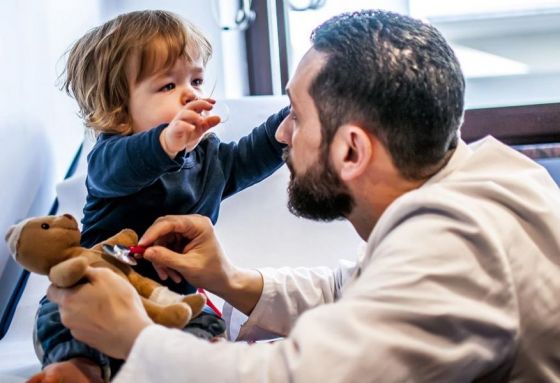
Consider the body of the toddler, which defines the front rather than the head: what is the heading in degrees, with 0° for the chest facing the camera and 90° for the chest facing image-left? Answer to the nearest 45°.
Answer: approximately 315°

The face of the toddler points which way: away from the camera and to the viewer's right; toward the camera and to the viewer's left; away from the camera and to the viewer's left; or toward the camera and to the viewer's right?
toward the camera and to the viewer's right
